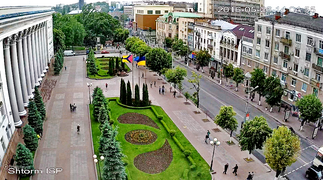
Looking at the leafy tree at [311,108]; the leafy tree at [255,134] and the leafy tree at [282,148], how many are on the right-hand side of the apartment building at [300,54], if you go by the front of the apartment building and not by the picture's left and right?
0

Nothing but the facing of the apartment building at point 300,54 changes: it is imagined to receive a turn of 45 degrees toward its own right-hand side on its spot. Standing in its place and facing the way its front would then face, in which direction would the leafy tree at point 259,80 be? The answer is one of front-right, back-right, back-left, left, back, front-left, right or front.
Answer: front

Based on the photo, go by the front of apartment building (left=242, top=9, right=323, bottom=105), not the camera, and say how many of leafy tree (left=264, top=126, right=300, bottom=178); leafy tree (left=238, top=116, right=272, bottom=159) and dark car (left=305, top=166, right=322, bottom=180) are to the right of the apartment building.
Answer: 0

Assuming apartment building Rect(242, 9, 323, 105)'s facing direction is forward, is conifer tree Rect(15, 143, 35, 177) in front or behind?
in front

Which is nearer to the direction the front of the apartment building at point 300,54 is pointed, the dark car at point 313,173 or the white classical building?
the white classical building

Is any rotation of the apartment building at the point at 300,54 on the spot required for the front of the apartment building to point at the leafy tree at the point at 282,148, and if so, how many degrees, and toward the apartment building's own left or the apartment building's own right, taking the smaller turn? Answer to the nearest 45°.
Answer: approximately 45° to the apartment building's own left

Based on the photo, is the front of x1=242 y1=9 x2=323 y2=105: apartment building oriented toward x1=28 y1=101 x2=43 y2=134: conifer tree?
yes

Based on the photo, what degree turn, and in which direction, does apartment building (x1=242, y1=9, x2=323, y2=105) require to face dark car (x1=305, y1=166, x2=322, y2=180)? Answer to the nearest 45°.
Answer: approximately 45° to its left

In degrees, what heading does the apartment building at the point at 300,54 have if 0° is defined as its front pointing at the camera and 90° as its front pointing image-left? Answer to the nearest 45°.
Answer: approximately 45°

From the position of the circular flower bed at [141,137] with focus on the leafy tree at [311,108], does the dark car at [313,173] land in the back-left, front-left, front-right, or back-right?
front-right

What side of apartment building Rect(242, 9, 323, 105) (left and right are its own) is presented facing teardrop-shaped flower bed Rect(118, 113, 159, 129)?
front

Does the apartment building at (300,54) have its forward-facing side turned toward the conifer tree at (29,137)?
yes

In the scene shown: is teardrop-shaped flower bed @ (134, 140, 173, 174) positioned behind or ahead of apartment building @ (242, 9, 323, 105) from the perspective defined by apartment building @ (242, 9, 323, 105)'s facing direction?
ahead

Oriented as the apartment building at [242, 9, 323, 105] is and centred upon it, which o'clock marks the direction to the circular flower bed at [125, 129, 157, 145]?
The circular flower bed is roughly at 12 o'clock from the apartment building.

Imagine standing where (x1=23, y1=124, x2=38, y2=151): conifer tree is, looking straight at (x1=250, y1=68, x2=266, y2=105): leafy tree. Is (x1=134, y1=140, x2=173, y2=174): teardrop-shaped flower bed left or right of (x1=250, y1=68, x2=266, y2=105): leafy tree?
right
